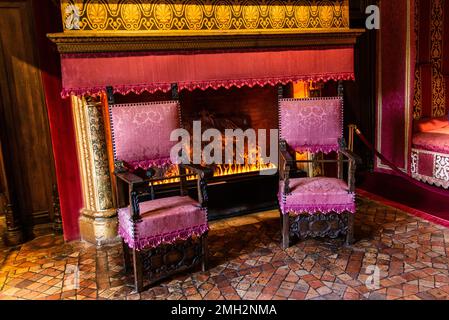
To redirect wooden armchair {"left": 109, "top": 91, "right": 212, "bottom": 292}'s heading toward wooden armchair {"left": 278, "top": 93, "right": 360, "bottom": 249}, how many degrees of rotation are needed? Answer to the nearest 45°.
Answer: approximately 45° to its left

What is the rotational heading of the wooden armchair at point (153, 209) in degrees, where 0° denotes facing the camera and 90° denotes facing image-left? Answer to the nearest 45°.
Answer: approximately 315°

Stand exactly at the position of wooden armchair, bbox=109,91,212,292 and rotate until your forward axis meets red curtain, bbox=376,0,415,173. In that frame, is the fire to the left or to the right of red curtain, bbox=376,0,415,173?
left

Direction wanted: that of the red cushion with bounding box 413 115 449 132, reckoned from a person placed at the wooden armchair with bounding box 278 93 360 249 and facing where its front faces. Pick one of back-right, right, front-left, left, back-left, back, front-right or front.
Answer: back-left

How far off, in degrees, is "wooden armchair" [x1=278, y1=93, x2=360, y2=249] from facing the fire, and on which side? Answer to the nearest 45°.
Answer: approximately 135° to its right

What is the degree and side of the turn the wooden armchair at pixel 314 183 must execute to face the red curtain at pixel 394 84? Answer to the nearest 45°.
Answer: approximately 135° to its left

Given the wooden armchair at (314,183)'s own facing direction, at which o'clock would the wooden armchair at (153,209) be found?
the wooden armchair at (153,209) is roughly at 2 o'clock from the wooden armchair at (314,183).
